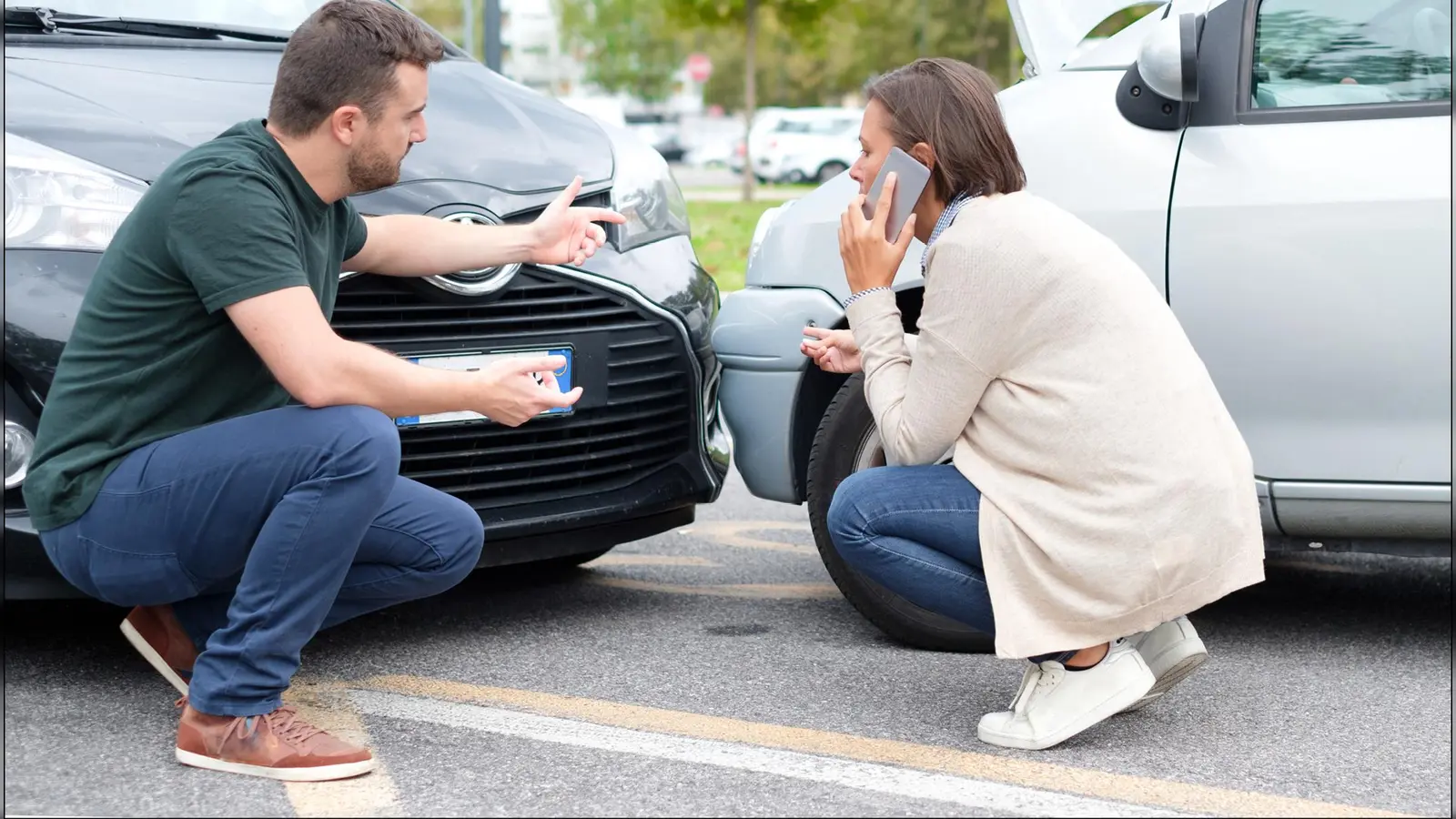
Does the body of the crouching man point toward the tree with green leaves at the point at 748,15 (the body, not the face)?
no

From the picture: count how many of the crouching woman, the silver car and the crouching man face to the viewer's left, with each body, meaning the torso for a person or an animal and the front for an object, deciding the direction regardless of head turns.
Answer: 2

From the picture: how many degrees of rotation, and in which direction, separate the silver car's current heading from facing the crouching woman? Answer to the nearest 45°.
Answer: approximately 45° to its left

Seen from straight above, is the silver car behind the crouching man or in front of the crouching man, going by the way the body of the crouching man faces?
in front

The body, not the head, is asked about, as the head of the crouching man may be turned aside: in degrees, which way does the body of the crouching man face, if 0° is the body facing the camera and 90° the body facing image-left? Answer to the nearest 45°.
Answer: approximately 270°

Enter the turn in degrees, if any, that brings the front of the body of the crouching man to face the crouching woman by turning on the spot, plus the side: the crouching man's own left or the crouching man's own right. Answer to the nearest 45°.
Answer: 0° — they already face them

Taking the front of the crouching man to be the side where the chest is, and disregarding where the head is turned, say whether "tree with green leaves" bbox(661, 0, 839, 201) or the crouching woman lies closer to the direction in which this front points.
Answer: the crouching woman

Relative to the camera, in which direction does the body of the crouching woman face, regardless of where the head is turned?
to the viewer's left

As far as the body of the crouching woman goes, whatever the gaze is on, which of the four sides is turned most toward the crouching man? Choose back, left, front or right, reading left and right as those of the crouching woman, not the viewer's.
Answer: front

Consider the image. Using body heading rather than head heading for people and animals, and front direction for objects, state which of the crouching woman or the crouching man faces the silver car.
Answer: the crouching man

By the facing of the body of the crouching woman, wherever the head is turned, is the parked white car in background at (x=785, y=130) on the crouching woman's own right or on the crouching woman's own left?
on the crouching woman's own right

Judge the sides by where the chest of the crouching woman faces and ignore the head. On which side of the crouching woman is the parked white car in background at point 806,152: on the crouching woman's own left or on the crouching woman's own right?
on the crouching woman's own right

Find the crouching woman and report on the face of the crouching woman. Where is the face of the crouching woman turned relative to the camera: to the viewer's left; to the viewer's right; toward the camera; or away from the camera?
to the viewer's left

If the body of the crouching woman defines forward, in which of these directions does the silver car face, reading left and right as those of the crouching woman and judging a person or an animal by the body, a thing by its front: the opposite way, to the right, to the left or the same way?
the same way

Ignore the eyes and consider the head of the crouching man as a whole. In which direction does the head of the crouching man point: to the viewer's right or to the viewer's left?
to the viewer's right

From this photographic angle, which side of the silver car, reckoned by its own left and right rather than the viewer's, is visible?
left

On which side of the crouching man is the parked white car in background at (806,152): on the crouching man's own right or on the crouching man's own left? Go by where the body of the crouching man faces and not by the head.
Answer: on the crouching man's own left
